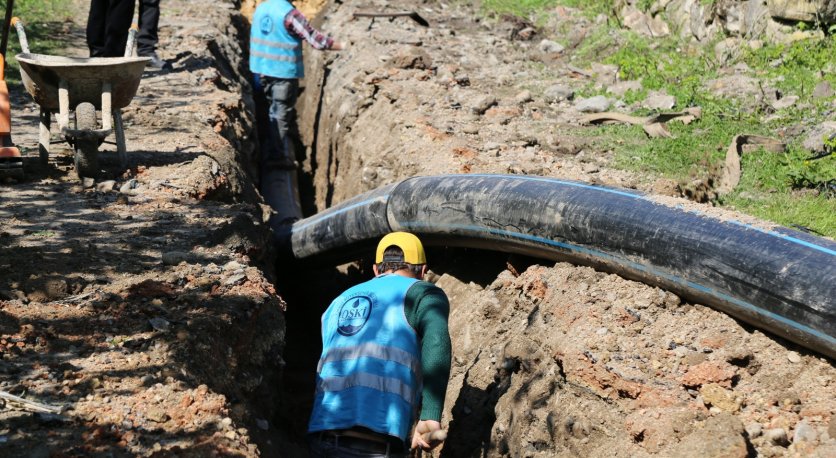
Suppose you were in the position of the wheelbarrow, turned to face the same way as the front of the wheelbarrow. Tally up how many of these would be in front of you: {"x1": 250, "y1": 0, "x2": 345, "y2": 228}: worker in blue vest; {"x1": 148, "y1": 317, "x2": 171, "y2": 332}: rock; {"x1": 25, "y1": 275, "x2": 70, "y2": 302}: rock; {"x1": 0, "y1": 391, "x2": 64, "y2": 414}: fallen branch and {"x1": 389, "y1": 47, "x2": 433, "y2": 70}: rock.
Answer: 3

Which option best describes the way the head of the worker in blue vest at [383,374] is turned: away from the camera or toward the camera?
away from the camera

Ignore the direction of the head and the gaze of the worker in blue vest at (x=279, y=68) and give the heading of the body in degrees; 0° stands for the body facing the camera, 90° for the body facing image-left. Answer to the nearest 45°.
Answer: approximately 225°

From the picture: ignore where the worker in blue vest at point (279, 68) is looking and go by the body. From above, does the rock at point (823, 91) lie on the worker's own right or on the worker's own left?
on the worker's own right

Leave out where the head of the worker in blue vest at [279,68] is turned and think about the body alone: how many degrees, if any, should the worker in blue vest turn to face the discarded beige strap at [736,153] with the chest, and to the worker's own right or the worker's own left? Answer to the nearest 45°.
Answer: approximately 90° to the worker's own right

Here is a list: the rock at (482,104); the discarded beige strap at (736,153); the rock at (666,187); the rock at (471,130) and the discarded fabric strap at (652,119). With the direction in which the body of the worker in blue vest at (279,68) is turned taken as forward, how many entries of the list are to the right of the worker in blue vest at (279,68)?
5

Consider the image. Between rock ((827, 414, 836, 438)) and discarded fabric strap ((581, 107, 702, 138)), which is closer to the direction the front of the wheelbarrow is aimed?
the rock

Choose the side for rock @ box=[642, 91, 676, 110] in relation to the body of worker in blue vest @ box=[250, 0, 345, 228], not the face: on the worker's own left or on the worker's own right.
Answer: on the worker's own right

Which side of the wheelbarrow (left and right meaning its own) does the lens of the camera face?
front

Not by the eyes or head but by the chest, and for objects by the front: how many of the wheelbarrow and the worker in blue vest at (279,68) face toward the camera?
1

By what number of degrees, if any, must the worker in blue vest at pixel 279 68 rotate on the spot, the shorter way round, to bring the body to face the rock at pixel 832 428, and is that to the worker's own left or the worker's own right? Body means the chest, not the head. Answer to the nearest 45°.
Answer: approximately 135° to the worker's own right

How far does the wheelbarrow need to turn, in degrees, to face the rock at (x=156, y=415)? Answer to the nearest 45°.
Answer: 0° — it already faces it

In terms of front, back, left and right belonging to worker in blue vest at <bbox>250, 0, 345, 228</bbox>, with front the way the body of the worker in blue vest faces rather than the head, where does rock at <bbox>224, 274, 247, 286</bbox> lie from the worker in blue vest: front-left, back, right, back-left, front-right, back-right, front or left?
back-right

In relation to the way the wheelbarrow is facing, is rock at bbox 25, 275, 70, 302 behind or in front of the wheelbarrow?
in front

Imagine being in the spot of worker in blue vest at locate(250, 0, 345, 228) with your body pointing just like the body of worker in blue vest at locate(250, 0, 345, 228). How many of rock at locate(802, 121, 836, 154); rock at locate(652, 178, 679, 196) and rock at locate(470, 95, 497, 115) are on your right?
3

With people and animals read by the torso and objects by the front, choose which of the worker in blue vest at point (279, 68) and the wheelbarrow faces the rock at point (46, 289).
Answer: the wheelbarrow

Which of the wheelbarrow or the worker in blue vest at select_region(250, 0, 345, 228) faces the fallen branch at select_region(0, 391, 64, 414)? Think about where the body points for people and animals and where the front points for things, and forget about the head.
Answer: the wheelbarrow

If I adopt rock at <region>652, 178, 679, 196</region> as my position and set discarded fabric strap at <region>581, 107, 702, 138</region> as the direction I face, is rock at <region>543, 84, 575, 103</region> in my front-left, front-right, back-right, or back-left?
front-left

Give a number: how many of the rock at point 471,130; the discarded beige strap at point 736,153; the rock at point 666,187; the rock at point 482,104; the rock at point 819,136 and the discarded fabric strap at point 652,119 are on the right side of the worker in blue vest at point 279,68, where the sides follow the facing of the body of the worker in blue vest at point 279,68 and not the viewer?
6
